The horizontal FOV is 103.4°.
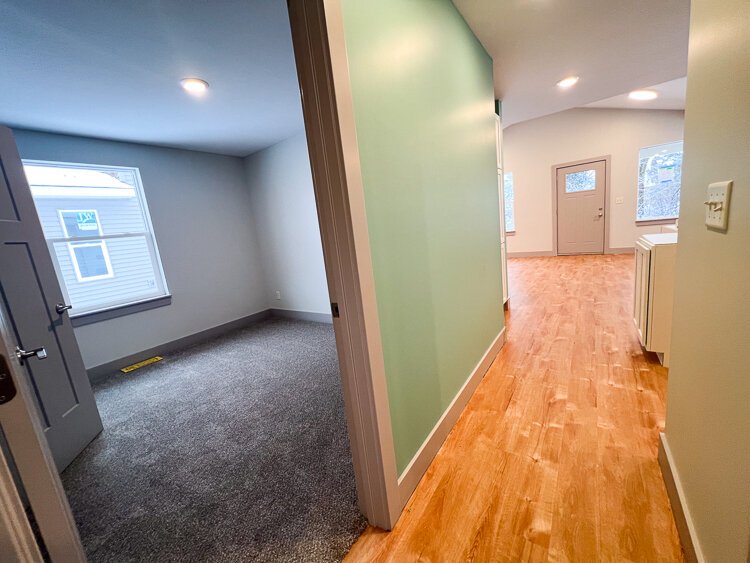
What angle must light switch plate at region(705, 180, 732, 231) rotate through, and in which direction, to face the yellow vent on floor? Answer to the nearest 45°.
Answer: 0° — it already faces it

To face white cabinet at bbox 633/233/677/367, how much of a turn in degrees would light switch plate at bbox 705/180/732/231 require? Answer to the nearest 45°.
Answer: approximately 90° to its right

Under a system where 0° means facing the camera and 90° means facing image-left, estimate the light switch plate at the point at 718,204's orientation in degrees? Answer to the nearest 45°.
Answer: approximately 90°

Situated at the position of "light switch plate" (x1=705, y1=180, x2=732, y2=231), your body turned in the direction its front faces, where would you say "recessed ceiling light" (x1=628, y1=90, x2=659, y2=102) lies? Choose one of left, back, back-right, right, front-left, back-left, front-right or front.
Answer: right

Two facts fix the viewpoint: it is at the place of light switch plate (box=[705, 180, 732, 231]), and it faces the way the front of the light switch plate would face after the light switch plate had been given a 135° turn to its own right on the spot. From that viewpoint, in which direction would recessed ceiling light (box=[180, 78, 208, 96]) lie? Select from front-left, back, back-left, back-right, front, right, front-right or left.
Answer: back-left

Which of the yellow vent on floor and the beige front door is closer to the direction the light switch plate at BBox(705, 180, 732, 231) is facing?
the yellow vent on floor

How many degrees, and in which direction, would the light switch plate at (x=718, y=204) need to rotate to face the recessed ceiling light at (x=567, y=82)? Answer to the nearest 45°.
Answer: approximately 90° to its right

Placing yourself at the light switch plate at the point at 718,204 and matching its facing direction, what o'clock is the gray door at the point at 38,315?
The gray door is roughly at 11 o'clock from the light switch plate.

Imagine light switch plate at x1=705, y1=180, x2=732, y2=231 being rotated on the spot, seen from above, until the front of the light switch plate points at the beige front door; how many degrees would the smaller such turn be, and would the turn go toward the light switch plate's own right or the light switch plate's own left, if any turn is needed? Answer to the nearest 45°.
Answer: approximately 90° to the light switch plate's own right

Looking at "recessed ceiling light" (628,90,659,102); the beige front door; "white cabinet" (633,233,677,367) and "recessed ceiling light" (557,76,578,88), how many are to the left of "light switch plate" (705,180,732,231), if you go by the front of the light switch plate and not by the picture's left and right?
0

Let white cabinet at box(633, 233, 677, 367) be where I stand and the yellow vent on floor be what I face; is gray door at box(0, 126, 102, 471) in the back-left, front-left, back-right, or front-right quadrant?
front-left
